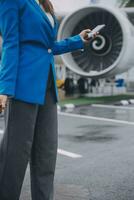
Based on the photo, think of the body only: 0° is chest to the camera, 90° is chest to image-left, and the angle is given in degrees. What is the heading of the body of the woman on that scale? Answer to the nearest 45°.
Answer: approximately 315°

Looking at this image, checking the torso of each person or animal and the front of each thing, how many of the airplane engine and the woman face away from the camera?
0

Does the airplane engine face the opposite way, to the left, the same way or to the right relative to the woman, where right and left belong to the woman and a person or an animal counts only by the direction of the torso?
to the right

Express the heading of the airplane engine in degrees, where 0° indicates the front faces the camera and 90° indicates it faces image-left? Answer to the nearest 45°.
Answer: approximately 45°

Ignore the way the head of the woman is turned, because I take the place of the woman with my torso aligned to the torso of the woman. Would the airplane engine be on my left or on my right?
on my left
